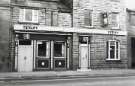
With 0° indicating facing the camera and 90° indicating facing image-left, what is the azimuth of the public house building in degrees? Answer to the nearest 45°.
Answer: approximately 0°
